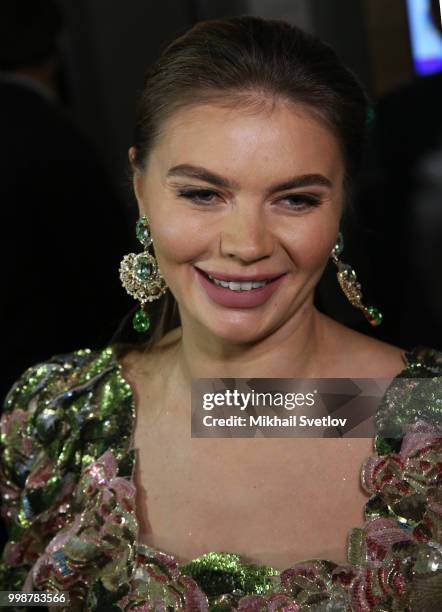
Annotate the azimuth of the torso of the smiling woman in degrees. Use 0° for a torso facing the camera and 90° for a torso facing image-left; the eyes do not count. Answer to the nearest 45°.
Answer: approximately 0°
